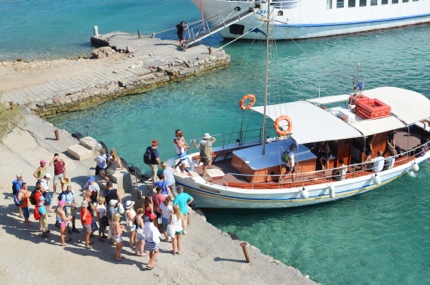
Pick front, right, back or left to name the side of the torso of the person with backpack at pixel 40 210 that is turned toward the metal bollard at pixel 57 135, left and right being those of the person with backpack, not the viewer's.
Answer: left

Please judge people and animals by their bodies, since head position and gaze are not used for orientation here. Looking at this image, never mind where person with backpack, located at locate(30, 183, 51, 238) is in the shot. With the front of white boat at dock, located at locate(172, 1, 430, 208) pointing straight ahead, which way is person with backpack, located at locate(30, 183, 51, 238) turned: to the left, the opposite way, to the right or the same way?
the opposite way

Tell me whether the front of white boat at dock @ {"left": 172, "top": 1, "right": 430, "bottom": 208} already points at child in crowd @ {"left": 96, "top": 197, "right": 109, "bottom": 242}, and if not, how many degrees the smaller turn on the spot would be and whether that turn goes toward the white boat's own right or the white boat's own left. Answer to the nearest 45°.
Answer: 0° — it already faces them

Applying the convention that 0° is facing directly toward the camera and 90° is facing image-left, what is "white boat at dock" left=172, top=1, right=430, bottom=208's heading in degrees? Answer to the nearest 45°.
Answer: approximately 45°

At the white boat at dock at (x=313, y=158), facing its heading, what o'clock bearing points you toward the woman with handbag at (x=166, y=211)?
The woman with handbag is roughly at 12 o'clock from the white boat at dock.

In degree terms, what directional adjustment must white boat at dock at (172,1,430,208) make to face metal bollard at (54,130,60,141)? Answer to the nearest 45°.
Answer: approximately 45° to its right

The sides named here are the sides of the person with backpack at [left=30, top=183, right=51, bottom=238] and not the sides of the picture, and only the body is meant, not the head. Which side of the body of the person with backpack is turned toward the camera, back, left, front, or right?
right

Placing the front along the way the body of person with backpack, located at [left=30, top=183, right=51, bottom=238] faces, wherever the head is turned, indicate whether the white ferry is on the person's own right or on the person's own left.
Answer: on the person's own left

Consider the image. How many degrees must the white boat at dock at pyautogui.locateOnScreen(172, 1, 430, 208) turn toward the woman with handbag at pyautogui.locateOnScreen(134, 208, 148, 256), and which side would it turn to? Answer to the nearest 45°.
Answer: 0° — it already faces them

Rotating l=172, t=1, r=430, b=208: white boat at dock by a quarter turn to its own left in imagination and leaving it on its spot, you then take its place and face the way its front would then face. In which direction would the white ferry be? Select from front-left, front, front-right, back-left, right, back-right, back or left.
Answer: back-left

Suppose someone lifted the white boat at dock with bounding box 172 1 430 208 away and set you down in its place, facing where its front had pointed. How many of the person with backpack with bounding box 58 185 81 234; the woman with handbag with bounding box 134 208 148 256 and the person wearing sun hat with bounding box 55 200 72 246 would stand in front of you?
3

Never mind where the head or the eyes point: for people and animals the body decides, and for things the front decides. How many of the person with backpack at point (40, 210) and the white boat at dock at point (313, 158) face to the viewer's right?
1

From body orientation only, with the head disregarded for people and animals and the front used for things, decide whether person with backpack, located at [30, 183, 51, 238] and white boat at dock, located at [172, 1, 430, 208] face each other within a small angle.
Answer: yes
